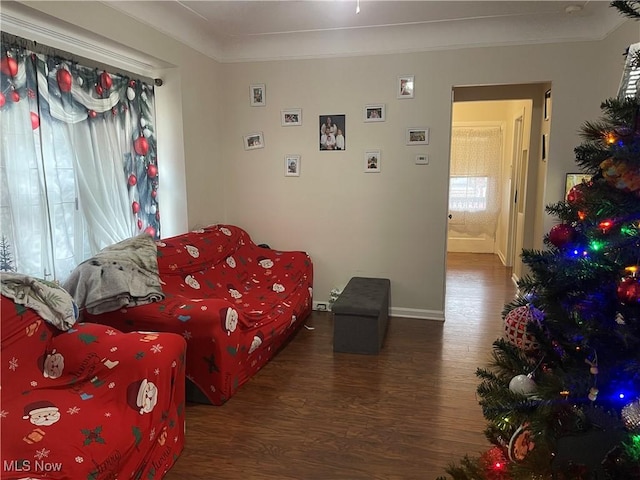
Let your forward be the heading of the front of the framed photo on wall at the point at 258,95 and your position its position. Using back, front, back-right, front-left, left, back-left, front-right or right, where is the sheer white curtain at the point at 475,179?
back-left

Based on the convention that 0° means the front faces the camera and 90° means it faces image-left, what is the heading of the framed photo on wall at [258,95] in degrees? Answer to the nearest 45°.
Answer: approximately 0°

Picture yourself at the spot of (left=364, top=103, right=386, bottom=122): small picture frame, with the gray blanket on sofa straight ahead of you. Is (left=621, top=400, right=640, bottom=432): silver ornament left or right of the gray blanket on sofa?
left

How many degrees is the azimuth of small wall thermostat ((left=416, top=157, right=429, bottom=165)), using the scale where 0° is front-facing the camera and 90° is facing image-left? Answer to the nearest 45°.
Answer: approximately 0°
